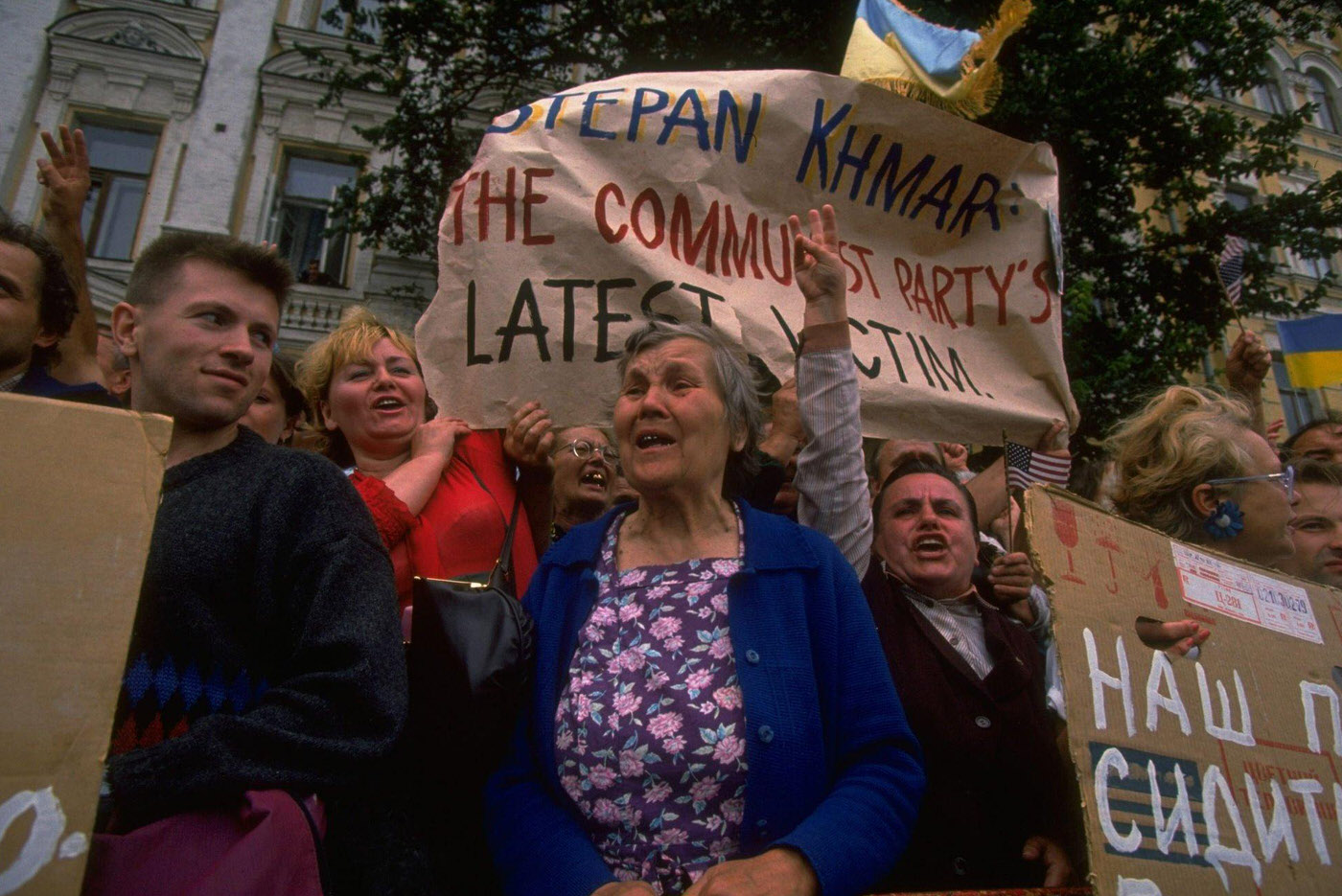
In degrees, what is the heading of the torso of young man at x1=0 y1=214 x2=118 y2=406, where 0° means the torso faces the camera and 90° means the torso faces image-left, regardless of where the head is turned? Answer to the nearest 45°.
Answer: approximately 45°

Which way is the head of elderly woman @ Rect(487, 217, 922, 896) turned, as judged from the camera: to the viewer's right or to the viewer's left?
to the viewer's left

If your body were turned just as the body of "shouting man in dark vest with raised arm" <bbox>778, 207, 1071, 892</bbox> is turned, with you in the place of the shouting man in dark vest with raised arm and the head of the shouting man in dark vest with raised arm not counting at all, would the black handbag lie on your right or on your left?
on your right

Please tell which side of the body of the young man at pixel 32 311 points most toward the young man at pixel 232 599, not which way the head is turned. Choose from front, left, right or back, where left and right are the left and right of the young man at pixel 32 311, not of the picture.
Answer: left

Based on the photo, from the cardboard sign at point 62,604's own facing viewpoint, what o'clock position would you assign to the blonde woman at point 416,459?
The blonde woman is roughly at 7 o'clock from the cardboard sign.

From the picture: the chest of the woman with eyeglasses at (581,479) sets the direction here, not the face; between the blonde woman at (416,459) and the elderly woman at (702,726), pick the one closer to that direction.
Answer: the elderly woman

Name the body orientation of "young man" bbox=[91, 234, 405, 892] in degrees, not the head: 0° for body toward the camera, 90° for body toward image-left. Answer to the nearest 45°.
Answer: approximately 45°
